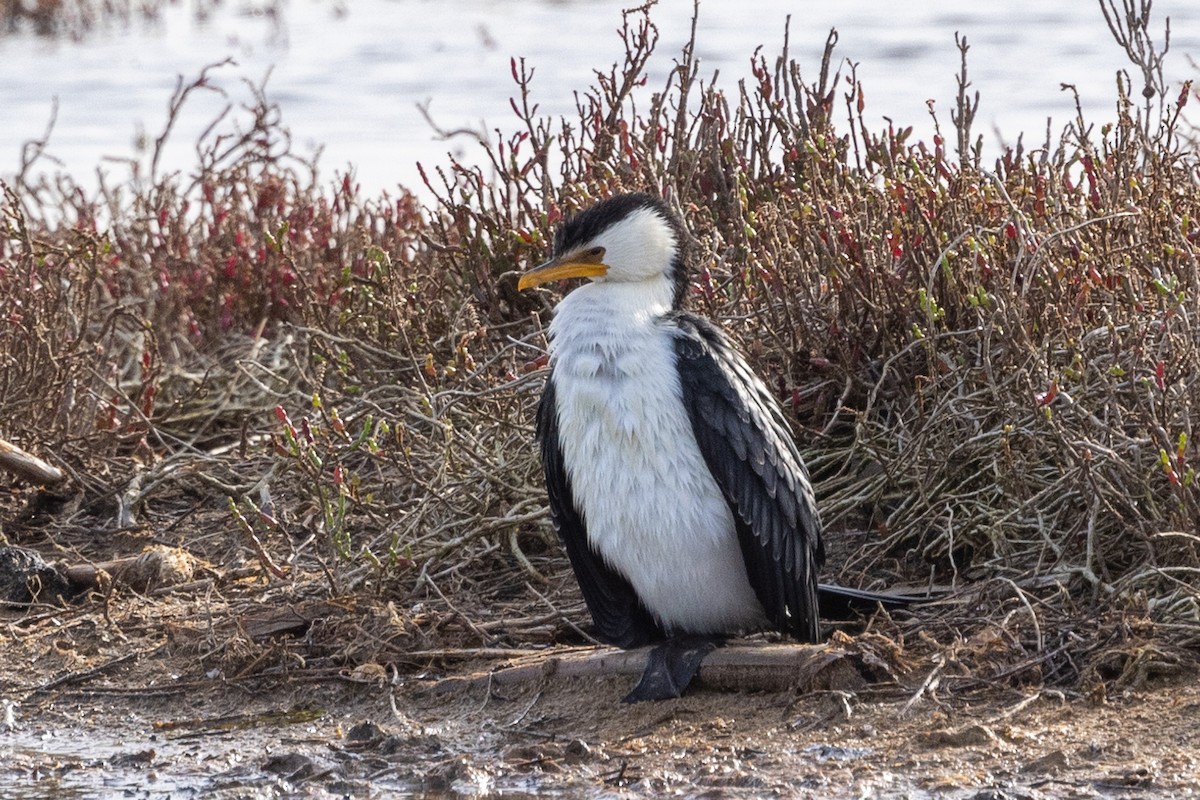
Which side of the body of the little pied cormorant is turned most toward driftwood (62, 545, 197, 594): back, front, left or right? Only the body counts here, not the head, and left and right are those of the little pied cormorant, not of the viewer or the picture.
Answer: right

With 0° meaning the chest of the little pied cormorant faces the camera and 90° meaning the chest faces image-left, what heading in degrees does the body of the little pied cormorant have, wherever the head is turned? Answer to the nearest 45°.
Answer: approximately 45°

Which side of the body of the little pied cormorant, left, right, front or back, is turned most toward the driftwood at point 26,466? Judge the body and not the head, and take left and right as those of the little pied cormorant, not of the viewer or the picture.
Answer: right
